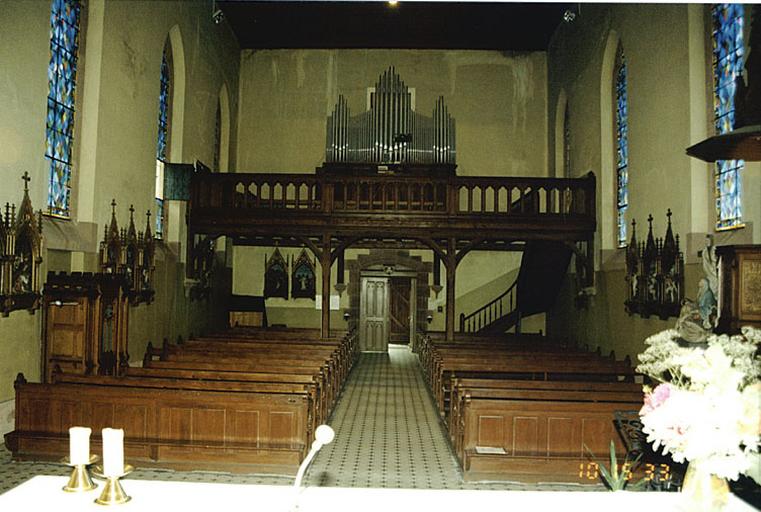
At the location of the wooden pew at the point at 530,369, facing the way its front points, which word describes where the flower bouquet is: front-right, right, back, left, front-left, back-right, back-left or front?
front

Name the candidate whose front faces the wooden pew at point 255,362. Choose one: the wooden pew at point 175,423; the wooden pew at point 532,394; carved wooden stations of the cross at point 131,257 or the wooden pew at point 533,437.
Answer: the carved wooden stations of the cross

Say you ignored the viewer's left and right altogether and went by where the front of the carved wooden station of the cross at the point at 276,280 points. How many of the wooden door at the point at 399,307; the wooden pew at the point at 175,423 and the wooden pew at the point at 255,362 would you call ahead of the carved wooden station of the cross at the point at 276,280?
2

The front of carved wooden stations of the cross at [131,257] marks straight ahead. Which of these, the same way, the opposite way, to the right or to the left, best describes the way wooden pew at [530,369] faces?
to the right

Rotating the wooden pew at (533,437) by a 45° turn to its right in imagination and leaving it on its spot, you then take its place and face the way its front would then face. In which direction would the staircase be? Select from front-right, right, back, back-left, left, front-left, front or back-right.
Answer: back-right

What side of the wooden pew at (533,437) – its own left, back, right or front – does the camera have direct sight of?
front

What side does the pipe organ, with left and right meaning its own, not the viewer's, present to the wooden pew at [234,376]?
front

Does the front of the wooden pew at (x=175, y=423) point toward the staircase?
no

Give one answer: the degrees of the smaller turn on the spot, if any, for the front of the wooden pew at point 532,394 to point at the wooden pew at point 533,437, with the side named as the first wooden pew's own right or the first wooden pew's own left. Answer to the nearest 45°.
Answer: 0° — it already faces it

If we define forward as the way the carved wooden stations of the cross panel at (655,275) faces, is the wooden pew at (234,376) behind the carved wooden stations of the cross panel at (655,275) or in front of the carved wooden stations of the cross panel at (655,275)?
in front

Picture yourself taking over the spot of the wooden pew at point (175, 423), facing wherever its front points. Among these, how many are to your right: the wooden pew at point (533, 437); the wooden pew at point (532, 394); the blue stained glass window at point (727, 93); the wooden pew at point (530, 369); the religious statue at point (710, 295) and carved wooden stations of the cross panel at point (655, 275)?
0

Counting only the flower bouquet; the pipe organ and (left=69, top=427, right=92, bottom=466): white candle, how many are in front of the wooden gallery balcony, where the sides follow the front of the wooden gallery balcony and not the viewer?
2

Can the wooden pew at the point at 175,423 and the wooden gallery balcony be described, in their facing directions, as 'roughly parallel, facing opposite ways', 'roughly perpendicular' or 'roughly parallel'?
roughly parallel

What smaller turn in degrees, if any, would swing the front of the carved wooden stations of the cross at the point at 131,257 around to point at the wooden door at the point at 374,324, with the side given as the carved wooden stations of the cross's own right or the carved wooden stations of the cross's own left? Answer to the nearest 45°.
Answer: approximately 90° to the carved wooden stations of the cross's own left

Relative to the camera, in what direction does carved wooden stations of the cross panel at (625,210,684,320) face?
facing the viewer and to the left of the viewer

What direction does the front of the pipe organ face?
toward the camera

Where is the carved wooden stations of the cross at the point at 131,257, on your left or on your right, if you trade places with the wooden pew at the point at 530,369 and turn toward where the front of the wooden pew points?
on your right

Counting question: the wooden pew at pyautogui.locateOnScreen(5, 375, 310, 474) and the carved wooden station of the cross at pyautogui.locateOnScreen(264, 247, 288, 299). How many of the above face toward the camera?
2

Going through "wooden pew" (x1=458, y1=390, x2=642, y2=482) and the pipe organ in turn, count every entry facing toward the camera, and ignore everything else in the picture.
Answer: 2

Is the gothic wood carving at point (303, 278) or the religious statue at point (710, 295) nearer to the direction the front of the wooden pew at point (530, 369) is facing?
the religious statue

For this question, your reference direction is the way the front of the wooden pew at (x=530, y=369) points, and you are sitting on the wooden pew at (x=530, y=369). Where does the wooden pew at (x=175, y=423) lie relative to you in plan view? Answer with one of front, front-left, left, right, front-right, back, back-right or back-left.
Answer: front-right

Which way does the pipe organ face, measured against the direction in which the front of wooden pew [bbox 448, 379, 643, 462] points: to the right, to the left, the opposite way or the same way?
the same way

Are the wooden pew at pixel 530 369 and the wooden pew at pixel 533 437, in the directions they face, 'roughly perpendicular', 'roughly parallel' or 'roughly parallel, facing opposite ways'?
roughly parallel
